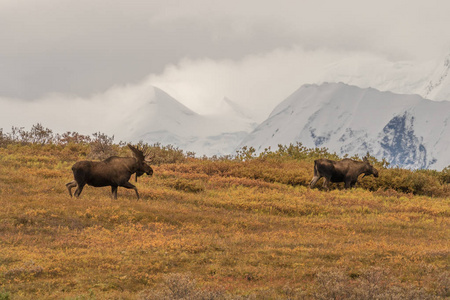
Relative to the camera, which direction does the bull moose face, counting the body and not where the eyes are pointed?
to the viewer's right

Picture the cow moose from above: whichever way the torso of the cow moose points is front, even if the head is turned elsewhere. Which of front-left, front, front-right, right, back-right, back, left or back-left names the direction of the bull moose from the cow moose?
back-right

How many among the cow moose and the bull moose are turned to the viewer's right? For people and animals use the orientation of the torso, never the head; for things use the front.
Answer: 2

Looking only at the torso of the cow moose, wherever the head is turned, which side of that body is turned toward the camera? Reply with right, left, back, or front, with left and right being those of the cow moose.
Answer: right

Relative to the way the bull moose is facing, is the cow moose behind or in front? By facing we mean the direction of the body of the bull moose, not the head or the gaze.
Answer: in front
